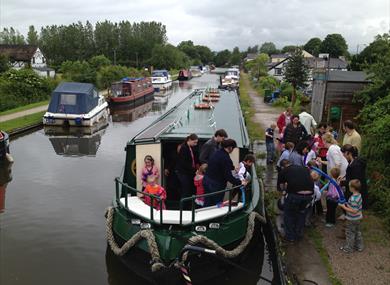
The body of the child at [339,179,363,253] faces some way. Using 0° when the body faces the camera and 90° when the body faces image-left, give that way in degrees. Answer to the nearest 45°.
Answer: approximately 90°

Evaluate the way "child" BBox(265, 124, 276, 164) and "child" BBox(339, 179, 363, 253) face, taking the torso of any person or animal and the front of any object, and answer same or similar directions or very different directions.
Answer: very different directions

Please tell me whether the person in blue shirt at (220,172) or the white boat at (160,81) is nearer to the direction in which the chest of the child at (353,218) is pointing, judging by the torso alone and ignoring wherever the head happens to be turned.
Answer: the person in blue shirt

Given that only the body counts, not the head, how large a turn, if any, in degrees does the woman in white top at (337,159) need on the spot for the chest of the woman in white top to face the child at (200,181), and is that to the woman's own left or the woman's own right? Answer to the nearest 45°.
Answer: approximately 45° to the woman's own left

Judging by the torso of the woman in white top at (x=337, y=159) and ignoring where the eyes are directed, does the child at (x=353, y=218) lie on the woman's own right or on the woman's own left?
on the woman's own left

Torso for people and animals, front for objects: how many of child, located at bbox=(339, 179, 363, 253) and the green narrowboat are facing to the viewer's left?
1
